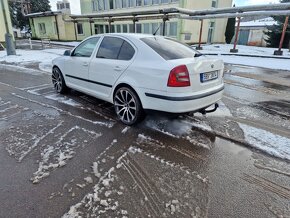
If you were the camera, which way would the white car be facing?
facing away from the viewer and to the left of the viewer

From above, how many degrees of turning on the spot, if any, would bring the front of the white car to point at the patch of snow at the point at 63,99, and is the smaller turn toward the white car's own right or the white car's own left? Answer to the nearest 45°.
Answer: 0° — it already faces it

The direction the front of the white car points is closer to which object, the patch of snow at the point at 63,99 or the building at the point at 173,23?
the patch of snow

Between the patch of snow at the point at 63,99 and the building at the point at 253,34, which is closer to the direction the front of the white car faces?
the patch of snow

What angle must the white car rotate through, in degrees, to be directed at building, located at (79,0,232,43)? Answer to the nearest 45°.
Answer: approximately 45° to its right

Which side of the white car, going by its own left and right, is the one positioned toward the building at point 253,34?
right
